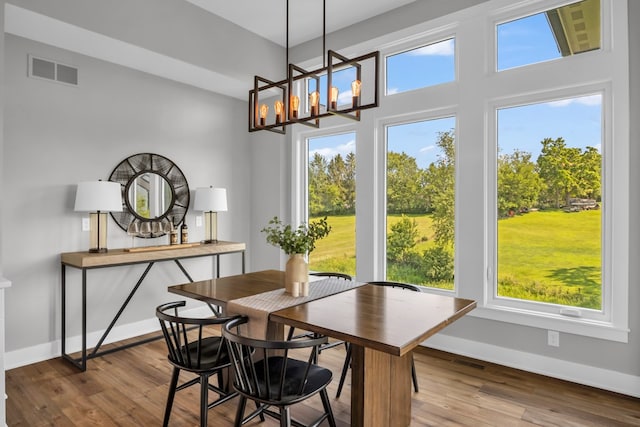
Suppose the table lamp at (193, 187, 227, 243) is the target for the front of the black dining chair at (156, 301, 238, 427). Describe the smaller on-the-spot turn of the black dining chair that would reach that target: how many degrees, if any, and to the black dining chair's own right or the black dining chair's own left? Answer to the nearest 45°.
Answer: approximately 45° to the black dining chair's own left

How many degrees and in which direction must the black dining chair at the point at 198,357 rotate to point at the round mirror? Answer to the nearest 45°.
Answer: approximately 45° to its left

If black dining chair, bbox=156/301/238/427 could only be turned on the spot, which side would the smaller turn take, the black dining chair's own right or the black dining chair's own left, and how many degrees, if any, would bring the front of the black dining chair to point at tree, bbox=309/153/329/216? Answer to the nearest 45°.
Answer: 0° — it already faces it

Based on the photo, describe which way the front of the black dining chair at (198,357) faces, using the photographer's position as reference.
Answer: facing away from the viewer and to the right of the viewer

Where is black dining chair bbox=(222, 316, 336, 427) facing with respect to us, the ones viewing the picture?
facing away from the viewer and to the right of the viewer

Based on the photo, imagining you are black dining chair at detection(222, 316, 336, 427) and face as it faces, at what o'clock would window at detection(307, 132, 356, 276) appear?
The window is roughly at 11 o'clock from the black dining chair.

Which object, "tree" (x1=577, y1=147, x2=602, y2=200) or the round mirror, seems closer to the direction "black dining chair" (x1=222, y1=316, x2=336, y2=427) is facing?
the tree

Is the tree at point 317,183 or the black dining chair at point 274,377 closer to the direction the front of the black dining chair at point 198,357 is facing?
the tree
